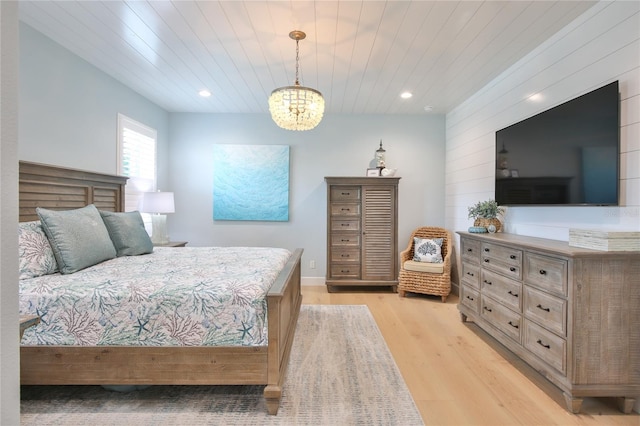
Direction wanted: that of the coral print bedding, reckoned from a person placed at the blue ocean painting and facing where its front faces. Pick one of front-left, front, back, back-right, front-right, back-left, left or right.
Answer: front

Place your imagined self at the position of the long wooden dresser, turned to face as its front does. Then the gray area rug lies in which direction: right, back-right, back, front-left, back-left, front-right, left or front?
front

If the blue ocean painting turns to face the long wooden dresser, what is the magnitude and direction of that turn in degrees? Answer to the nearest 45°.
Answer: approximately 45° to its left

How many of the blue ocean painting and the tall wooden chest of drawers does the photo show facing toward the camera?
2

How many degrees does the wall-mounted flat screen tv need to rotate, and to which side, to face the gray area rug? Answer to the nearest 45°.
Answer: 0° — it already faces it

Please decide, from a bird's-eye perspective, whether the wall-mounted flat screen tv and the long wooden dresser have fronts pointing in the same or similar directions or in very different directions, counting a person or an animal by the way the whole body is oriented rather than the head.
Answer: same or similar directions

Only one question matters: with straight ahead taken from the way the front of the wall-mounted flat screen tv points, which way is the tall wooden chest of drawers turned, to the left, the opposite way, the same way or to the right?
to the left

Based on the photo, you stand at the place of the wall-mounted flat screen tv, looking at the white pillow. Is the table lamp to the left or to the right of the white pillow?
left

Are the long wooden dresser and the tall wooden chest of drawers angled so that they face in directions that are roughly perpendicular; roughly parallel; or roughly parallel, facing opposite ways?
roughly perpendicular

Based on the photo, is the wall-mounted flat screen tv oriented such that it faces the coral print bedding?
yes

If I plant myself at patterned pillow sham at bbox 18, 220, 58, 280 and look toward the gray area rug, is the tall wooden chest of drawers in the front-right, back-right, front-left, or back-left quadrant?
front-left

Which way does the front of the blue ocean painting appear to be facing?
toward the camera

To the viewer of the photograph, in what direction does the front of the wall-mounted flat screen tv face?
facing the viewer and to the left of the viewer

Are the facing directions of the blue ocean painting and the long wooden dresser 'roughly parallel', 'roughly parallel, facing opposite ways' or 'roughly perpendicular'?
roughly perpendicular

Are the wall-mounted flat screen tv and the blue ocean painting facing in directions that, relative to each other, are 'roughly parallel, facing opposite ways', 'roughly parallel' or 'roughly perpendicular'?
roughly perpendicular

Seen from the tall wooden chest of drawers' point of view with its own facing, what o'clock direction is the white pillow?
The white pillow is roughly at 9 o'clock from the tall wooden chest of drawers.

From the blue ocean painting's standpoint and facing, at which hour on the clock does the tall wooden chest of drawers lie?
The tall wooden chest of drawers is roughly at 10 o'clock from the blue ocean painting.
